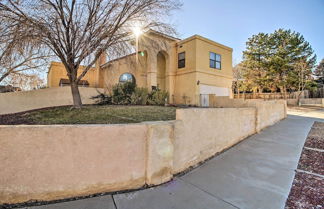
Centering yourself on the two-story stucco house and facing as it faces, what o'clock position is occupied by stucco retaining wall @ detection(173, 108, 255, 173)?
The stucco retaining wall is roughly at 11 o'clock from the two-story stucco house.

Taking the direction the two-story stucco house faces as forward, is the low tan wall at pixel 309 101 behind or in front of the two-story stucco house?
behind

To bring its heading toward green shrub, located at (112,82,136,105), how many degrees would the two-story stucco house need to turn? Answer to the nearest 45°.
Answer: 0° — it already faces it

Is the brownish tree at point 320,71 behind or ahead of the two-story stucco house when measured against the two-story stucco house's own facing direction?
behind
